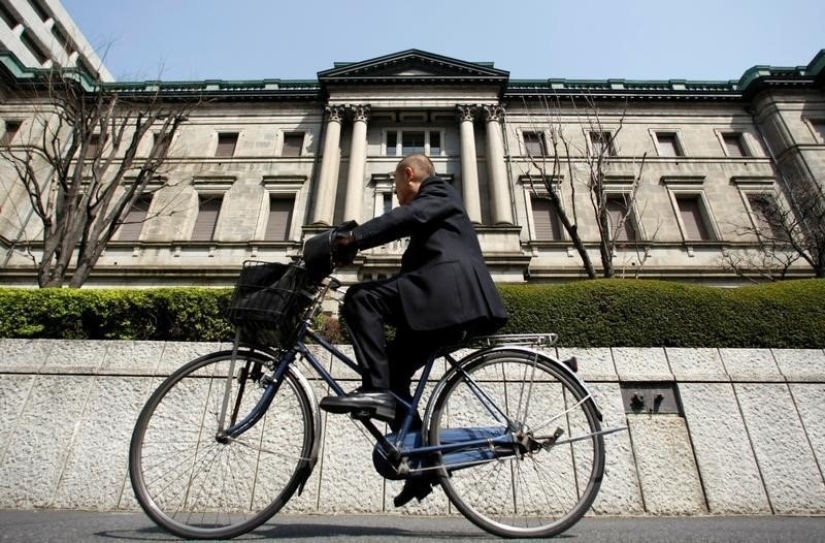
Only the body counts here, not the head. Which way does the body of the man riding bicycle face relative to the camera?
to the viewer's left

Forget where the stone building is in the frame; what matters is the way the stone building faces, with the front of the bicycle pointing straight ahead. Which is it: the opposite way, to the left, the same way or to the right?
to the left

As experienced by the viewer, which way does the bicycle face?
facing to the left of the viewer

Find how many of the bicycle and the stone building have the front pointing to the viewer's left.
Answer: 1

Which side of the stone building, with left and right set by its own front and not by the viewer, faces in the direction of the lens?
front

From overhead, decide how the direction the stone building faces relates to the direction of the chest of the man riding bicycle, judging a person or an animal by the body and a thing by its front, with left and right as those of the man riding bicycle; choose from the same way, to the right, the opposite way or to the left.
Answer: to the left

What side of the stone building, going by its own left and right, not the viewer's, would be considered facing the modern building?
right

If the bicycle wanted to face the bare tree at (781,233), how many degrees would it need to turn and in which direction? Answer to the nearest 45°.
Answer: approximately 135° to its right

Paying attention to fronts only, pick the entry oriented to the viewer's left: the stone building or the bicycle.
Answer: the bicycle
